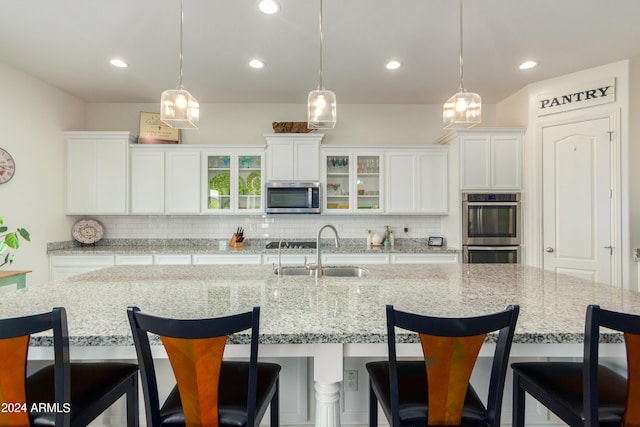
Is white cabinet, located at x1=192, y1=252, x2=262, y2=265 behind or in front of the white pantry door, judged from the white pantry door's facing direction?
in front

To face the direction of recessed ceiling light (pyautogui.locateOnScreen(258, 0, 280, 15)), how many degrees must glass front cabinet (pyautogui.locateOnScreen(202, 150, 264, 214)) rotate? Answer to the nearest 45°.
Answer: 0° — it already faces it

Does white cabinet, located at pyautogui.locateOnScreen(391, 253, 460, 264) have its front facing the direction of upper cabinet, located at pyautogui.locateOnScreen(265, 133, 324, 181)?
no

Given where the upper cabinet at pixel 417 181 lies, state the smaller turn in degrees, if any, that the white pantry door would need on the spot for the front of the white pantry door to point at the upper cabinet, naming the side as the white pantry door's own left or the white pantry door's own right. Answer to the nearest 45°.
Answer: approximately 45° to the white pantry door's own right

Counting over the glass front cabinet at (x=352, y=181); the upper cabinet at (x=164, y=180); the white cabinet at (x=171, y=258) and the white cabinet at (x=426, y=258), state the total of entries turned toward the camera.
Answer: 4

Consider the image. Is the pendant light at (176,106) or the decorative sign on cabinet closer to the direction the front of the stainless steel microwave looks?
the pendant light

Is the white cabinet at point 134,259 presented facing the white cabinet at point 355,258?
no

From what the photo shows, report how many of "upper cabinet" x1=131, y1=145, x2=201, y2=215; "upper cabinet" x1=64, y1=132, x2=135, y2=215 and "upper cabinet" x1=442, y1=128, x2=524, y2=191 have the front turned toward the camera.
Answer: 3

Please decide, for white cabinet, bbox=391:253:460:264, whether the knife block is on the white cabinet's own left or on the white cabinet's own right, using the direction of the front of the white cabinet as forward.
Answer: on the white cabinet's own right

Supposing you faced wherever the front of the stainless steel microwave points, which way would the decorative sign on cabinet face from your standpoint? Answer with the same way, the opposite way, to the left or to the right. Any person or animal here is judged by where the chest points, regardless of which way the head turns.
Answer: the same way

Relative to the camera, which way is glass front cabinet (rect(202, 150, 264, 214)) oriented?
toward the camera

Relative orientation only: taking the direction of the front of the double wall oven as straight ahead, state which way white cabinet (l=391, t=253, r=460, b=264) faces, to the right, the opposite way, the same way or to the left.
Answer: the same way

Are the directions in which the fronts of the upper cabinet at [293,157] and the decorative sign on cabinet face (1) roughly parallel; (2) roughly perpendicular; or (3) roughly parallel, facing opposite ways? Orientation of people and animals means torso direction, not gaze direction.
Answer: roughly parallel

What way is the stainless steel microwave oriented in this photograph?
toward the camera

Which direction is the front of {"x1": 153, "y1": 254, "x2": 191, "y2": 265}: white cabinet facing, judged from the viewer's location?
facing the viewer

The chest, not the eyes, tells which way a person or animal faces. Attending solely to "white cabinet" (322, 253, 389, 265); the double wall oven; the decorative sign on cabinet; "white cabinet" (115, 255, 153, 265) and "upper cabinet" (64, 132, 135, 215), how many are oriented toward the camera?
5

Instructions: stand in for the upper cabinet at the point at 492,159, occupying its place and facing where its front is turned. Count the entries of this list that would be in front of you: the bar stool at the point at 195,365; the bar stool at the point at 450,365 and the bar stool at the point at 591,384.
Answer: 3
